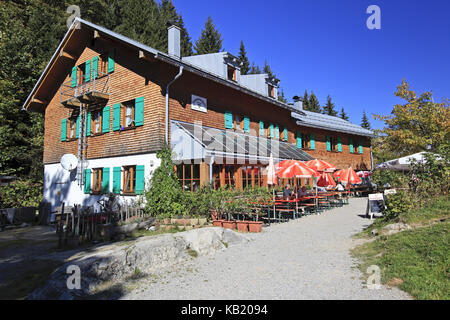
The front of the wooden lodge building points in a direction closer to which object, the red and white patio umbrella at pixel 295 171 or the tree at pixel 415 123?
the red and white patio umbrella

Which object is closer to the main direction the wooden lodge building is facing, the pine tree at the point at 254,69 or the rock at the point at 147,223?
the rock

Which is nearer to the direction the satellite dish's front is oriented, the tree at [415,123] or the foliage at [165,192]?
the foliage

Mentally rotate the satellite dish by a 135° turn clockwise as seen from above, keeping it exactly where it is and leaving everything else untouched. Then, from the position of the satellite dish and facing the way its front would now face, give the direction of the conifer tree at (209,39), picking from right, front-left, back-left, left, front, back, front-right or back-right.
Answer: right

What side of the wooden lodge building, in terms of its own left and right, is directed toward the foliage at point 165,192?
front

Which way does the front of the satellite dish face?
toward the camera
